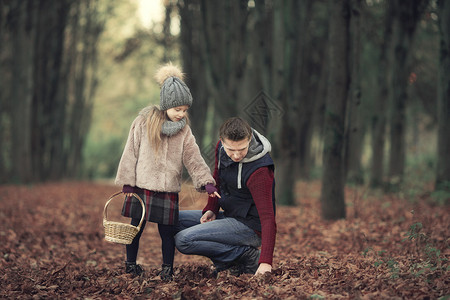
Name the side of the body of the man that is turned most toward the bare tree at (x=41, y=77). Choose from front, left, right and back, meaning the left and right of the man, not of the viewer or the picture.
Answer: right

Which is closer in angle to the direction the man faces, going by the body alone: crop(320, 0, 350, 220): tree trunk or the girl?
the girl

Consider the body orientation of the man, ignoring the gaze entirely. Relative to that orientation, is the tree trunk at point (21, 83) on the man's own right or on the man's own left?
on the man's own right

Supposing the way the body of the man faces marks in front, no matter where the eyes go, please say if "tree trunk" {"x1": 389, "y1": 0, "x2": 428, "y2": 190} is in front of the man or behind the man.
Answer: behind

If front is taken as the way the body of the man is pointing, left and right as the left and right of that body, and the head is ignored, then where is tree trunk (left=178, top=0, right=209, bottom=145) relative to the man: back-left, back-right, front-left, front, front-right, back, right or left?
back-right

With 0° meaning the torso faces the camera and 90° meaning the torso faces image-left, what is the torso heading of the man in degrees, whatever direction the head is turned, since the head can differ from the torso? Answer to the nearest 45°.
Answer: approximately 45°
